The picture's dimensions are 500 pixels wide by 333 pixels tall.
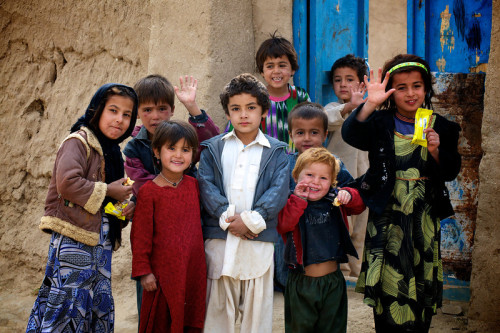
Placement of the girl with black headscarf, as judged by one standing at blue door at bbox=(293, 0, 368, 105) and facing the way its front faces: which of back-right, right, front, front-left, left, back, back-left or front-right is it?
front-right

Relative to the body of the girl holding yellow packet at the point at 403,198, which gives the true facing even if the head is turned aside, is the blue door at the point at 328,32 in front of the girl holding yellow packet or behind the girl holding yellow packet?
behind

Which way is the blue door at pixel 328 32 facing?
toward the camera

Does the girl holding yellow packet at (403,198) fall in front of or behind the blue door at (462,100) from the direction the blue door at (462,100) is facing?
in front

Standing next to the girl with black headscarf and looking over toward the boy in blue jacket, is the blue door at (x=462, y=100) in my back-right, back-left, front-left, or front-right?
front-left

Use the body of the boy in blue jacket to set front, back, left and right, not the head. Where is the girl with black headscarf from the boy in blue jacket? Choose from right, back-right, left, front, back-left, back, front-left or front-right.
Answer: right

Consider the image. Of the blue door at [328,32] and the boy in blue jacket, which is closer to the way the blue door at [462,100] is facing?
the boy in blue jacket

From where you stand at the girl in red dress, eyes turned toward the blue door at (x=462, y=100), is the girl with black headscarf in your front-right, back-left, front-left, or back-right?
back-left

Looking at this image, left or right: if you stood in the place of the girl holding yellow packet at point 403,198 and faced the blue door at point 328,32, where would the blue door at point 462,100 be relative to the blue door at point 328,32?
right

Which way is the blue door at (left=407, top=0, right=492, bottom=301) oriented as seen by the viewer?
toward the camera

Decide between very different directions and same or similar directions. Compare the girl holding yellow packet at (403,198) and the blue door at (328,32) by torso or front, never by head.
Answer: same or similar directions

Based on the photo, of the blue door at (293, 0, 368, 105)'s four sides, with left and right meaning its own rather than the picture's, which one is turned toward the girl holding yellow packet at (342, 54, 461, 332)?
front

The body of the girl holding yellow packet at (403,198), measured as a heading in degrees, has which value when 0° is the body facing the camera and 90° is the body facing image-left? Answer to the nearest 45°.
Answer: approximately 0°

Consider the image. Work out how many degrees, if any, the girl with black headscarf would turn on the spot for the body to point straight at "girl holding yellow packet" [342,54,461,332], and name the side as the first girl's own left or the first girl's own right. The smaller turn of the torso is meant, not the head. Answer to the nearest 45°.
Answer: approximately 45° to the first girl's own left

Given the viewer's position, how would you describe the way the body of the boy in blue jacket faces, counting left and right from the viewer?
facing the viewer

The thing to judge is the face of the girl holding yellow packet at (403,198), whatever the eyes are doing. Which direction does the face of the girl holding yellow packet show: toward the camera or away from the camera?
toward the camera

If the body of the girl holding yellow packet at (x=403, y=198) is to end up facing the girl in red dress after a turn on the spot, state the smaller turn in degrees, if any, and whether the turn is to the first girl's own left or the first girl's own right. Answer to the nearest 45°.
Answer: approximately 90° to the first girl's own right
